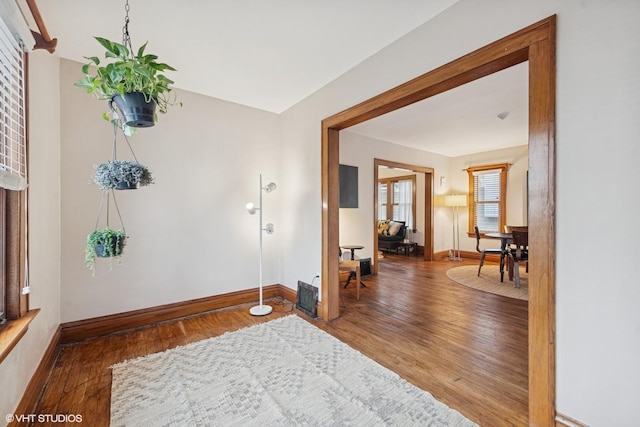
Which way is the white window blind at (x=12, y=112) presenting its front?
to the viewer's right

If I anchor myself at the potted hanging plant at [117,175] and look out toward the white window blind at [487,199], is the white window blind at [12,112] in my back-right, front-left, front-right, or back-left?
back-left

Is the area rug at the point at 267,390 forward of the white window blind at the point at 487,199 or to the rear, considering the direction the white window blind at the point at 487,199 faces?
forward

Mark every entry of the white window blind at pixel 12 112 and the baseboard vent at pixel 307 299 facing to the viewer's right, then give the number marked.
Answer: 1

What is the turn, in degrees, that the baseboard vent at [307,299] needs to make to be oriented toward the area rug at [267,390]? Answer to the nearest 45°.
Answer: approximately 45° to its left

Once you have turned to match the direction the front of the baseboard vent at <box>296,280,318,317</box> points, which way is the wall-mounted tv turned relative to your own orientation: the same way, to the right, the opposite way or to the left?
to the left

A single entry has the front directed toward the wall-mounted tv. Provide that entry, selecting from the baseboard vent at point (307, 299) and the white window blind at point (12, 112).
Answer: the white window blind

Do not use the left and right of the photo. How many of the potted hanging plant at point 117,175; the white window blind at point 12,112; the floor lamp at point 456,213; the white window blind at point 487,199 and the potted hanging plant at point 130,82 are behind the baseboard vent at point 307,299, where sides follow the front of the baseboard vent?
2

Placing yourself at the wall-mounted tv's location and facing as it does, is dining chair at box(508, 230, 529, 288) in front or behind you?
in front

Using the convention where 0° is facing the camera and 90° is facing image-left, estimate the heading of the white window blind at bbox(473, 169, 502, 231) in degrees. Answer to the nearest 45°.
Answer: approximately 45°

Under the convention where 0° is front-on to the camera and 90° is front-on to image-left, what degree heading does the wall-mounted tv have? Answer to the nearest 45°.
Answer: approximately 315°

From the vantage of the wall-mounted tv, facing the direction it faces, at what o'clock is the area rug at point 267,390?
The area rug is roughly at 2 o'clock from the wall-mounted tv.

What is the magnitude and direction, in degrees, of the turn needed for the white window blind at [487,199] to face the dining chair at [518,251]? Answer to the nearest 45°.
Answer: approximately 45° to its left

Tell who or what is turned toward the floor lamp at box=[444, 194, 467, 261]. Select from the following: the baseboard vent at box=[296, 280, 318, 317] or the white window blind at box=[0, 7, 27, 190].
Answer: the white window blind
